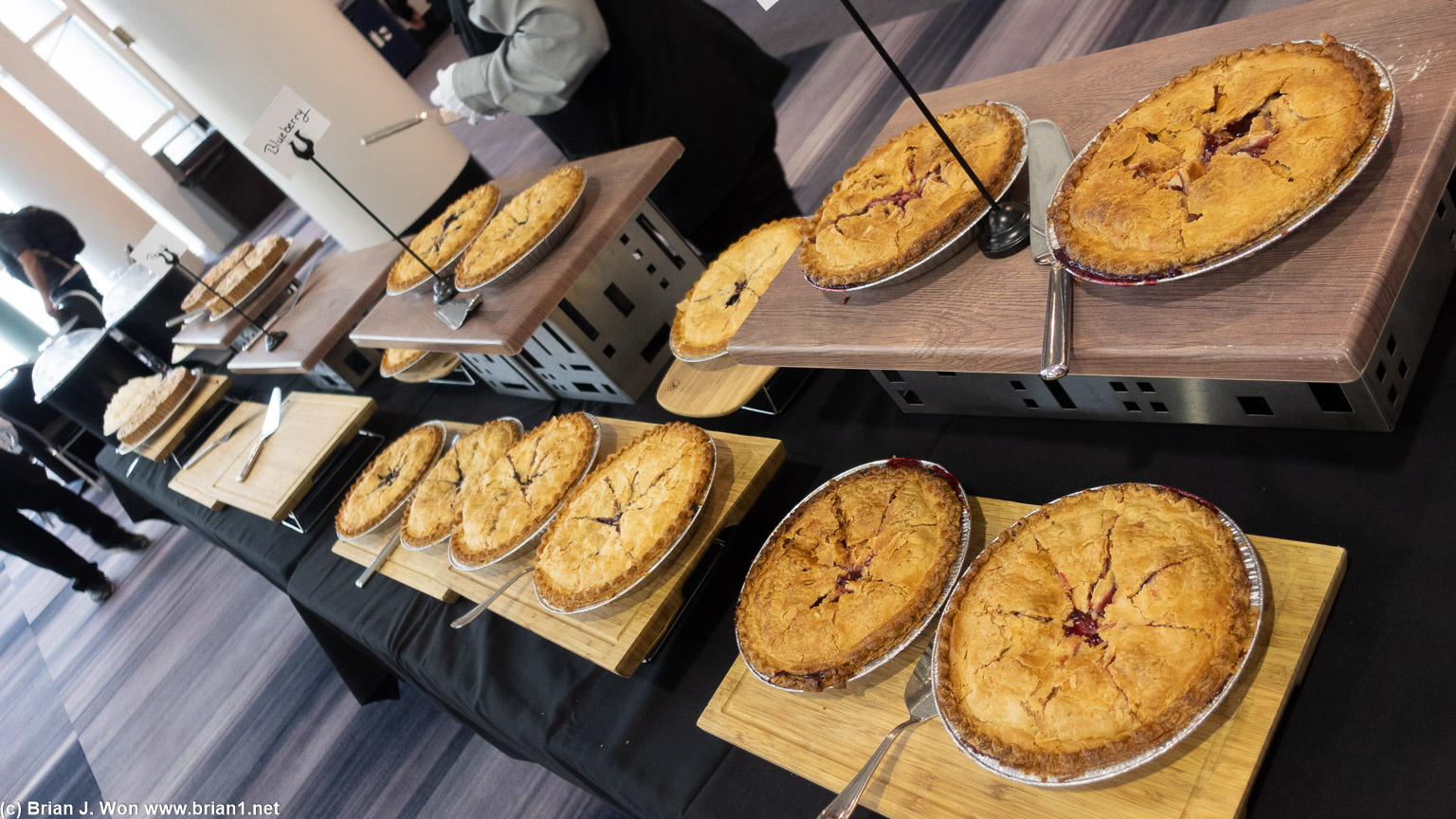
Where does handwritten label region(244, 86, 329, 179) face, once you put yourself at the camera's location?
facing the viewer

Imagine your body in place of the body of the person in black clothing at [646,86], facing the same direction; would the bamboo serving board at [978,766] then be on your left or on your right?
on your left

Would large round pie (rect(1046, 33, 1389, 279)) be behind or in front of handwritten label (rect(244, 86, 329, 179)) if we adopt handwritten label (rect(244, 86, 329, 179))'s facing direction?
in front

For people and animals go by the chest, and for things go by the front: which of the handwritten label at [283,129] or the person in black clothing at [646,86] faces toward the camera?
the handwritten label

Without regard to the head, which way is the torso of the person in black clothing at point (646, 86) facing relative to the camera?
to the viewer's left

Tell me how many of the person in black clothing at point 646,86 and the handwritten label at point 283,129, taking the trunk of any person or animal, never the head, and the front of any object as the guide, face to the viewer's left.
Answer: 1
